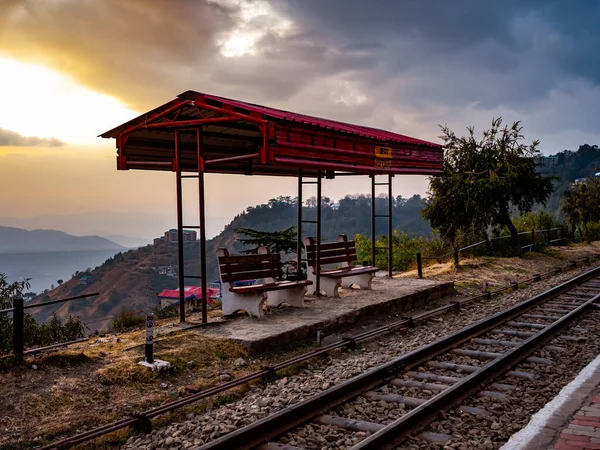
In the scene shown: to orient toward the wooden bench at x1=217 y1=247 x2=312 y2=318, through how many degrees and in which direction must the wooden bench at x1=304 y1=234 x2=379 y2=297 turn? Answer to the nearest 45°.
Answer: approximately 90° to its right

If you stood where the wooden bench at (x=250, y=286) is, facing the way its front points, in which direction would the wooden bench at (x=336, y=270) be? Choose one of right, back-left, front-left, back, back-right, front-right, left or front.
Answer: left

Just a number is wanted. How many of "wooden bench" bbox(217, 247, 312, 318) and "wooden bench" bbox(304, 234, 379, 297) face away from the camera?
0

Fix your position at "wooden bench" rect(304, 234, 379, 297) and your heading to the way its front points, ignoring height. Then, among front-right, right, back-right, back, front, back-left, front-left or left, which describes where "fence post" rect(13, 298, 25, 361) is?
right

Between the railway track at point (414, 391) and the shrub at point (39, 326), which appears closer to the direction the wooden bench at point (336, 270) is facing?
the railway track

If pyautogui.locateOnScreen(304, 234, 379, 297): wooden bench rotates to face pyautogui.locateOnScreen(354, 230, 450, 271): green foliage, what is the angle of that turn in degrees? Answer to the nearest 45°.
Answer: approximately 135° to its left

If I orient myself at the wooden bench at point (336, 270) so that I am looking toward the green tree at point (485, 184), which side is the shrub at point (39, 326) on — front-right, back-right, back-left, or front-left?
back-left

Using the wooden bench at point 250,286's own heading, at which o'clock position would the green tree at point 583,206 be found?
The green tree is roughly at 9 o'clock from the wooden bench.

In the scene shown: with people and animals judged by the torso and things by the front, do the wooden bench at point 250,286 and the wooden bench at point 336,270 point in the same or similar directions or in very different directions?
same or similar directions

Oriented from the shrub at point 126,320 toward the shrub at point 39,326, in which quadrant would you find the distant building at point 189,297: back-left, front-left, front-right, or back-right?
back-right
